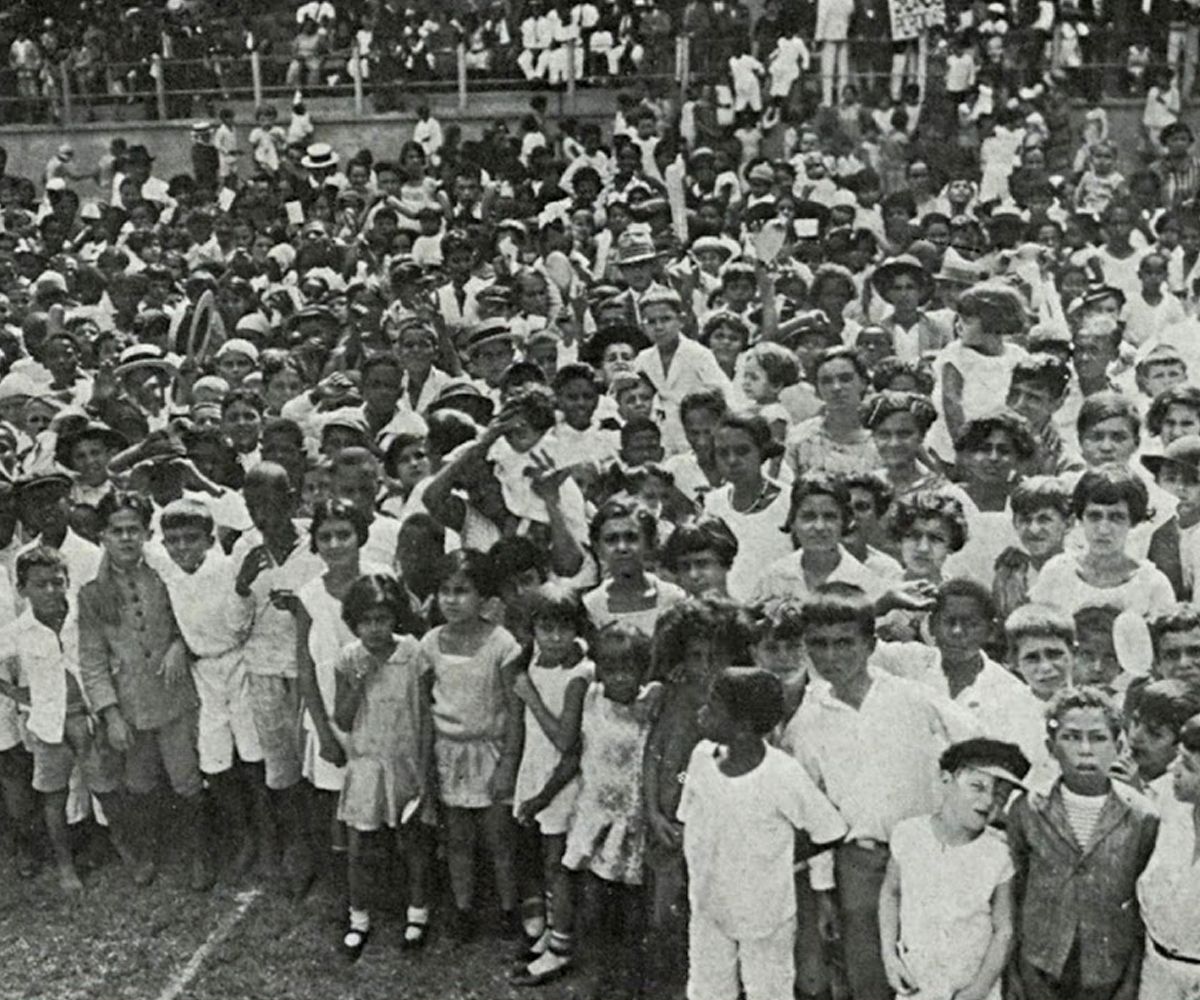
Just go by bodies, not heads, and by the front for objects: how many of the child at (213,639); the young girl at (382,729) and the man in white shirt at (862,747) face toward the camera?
3

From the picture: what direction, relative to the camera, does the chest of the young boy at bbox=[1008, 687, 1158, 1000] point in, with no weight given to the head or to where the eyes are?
toward the camera

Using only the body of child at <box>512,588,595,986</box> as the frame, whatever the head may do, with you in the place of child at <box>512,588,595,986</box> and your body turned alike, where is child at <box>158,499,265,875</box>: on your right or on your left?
on your right

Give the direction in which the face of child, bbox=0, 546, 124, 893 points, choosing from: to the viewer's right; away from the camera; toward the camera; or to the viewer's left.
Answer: toward the camera

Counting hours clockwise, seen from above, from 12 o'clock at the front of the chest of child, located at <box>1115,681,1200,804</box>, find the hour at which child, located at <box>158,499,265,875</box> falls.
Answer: child, located at <box>158,499,265,875</box> is roughly at 2 o'clock from child, located at <box>1115,681,1200,804</box>.

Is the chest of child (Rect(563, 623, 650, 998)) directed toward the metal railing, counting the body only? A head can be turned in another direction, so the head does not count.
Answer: no

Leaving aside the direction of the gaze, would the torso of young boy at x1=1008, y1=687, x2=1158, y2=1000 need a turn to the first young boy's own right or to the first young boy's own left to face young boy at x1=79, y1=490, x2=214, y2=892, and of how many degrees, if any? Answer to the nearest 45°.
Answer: approximately 90° to the first young boy's own right

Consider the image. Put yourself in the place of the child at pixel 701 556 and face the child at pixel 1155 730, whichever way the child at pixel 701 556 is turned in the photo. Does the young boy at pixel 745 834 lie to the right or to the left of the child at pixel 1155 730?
right

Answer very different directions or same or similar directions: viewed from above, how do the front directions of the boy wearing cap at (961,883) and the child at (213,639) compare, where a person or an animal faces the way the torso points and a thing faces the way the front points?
same or similar directions

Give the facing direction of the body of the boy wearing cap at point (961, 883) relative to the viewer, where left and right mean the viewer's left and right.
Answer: facing the viewer

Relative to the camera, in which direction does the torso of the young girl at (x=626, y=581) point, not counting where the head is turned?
toward the camera

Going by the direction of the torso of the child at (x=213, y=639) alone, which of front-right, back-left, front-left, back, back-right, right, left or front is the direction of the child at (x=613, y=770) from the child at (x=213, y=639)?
front-left

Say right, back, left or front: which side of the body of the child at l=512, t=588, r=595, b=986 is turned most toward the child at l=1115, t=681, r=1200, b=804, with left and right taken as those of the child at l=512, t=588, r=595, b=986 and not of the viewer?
left

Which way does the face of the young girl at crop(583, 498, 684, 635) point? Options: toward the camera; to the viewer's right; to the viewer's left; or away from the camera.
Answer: toward the camera

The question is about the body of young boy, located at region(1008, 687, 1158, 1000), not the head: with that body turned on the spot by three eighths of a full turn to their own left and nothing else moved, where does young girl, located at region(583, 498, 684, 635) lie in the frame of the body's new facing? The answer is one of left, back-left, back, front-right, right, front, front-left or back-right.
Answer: left

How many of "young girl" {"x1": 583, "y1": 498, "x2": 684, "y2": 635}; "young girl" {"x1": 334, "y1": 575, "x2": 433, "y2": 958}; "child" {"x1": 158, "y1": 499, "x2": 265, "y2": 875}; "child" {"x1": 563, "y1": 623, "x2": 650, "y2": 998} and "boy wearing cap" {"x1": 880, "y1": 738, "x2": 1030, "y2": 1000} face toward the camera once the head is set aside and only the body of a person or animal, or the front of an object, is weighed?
5

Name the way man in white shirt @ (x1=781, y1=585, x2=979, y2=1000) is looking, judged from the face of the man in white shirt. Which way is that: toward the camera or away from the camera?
toward the camera

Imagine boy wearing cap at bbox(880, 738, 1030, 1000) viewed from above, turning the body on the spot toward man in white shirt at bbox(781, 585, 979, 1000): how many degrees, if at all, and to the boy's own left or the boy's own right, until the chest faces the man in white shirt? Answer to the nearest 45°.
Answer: approximately 135° to the boy's own right

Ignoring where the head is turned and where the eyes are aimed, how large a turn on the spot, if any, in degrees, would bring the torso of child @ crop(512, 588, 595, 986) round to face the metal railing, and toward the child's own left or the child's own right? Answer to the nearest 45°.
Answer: approximately 135° to the child's own right

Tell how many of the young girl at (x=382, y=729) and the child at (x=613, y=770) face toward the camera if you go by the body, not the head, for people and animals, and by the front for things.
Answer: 2

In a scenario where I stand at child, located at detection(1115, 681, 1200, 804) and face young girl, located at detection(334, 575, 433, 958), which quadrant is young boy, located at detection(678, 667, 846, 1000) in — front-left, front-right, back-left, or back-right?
front-left
